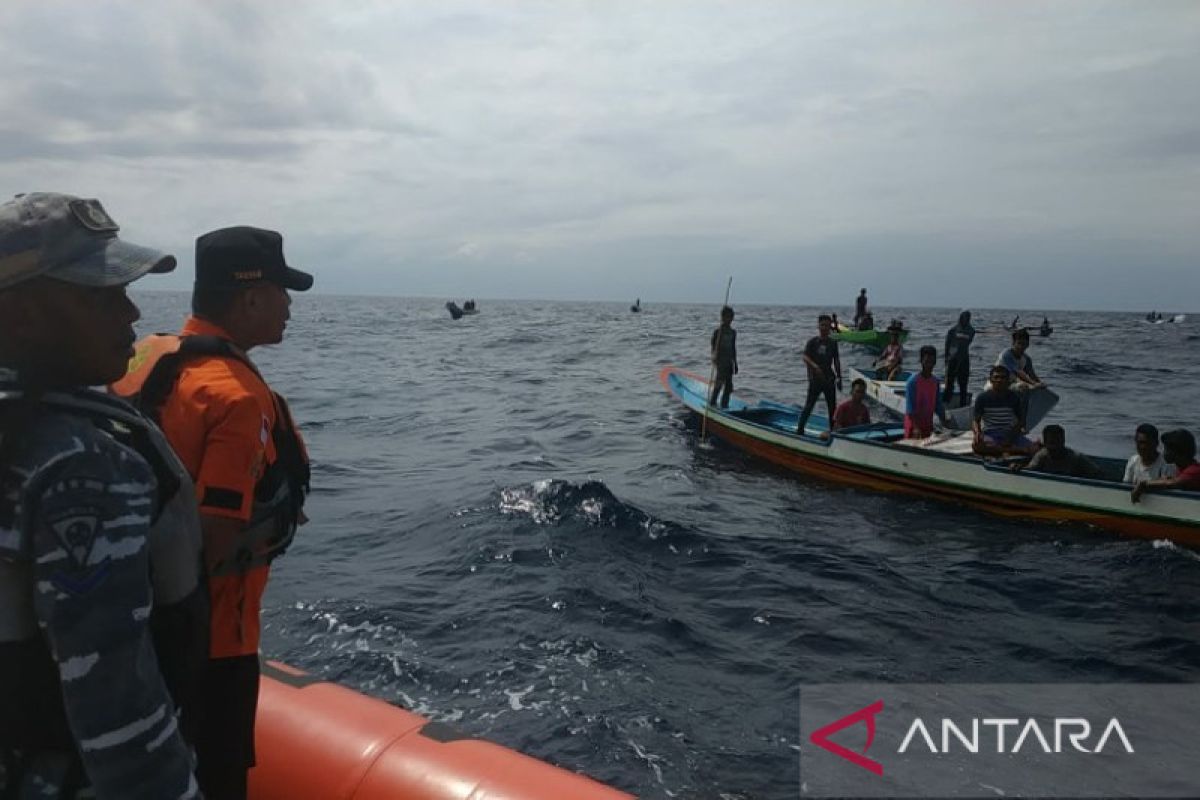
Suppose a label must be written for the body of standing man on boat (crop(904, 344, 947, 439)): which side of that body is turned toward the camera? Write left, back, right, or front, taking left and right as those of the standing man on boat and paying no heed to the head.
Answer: front

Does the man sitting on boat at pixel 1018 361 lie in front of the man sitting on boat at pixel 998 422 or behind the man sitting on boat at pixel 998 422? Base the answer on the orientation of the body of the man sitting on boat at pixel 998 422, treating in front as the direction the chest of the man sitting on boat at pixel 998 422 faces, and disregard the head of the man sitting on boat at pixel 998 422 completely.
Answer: behind

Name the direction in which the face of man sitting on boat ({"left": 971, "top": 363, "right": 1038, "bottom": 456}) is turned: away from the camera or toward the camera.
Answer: toward the camera

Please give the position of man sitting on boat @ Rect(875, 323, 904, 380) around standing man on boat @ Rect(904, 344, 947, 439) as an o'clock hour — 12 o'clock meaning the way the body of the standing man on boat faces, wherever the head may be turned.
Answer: The man sitting on boat is roughly at 6 o'clock from the standing man on boat.

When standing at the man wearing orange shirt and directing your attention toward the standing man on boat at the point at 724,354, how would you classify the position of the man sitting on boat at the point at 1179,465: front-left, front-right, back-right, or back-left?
front-right

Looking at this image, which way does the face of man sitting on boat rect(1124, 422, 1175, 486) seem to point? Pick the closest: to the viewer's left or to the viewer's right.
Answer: to the viewer's left

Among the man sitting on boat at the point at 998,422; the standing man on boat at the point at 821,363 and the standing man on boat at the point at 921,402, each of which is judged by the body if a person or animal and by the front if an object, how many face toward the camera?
3

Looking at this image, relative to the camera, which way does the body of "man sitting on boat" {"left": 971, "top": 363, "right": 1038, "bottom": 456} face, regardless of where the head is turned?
toward the camera

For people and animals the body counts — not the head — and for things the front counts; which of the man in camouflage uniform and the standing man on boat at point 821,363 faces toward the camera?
the standing man on boat

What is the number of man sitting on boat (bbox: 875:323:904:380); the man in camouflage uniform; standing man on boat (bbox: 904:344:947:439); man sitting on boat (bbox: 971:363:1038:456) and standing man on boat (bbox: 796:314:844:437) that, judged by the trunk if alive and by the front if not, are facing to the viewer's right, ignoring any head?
1

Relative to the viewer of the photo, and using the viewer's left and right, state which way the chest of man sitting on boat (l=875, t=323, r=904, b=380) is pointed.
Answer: facing the viewer and to the left of the viewer

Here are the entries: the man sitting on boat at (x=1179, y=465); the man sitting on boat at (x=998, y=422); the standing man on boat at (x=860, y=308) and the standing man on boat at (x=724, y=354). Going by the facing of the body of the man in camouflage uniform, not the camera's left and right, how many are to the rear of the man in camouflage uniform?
0

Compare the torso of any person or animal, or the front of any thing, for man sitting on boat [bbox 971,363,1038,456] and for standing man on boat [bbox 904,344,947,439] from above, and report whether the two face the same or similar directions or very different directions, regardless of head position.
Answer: same or similar directions

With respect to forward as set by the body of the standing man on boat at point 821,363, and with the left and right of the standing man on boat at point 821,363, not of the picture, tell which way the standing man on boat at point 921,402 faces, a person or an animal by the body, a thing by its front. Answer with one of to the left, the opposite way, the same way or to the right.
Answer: the same way

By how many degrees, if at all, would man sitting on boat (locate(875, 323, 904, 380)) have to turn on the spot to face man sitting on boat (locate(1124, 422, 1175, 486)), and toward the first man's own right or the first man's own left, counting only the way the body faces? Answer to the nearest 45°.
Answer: approximately 45° to the first man's own left

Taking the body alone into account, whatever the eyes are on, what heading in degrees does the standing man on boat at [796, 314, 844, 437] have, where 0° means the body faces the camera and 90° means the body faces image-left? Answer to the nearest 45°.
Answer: approximately 0°

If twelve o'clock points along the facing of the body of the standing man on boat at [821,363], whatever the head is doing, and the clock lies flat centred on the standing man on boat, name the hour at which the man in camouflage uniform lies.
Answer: The man in camouflage uniform is roughly at 12 o'clock from the standing man on boat.

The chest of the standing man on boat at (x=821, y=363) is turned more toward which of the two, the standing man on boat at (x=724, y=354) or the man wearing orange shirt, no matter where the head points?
the man wearing orange shirt

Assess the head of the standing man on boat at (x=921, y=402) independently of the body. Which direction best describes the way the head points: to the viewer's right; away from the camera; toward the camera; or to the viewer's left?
toward the camera

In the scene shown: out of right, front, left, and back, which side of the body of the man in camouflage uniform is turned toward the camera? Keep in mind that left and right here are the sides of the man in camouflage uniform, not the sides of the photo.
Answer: right

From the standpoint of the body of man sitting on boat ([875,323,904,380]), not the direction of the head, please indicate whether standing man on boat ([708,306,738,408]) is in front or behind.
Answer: in front

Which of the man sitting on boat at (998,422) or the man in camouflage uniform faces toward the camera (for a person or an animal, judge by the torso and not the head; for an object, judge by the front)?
the man sitting on boat
